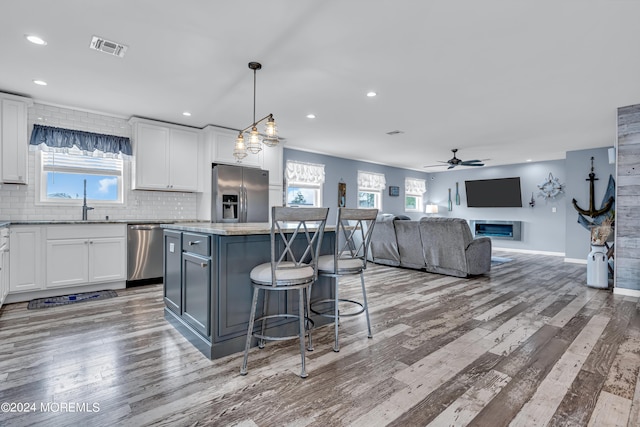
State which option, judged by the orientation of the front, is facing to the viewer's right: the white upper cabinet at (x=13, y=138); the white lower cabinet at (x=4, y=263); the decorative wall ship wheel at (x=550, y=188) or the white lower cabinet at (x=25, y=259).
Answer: the white lower cabinet at (x=4, y=263)

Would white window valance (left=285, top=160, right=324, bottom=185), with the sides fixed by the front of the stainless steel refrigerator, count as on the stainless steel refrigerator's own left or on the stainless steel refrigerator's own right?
on the stainless steel refrigerator's own left

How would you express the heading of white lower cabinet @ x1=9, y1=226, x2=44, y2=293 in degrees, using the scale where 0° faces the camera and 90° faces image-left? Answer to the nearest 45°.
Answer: approximately 0°

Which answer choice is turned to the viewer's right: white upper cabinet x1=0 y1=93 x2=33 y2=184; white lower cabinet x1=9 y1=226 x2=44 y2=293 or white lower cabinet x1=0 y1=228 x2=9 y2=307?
white lower cabinet x1=0 y1=228 x2=9 y2=307

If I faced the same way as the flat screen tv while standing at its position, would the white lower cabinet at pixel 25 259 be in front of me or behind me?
in front

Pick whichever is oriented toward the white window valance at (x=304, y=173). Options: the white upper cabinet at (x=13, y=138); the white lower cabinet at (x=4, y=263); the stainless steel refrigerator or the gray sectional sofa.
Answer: the white lower cabinet

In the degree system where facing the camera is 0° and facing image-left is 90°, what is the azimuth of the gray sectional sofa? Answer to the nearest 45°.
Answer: approximately 225°

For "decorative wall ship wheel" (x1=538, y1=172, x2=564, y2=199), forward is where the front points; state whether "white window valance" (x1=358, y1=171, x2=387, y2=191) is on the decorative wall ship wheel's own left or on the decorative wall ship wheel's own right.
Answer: on the decorative wall ship wheel's own right

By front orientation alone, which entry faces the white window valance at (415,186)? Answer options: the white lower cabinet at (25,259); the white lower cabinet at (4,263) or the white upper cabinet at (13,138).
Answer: the white lower cabinet at (4,263)

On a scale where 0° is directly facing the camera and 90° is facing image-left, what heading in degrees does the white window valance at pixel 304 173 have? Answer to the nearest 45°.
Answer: approximately 315°

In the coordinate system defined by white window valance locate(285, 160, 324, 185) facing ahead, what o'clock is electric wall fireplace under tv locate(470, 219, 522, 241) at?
The electric wall fireplace under tv is roughly at 10 o'clock from the white window valance.
